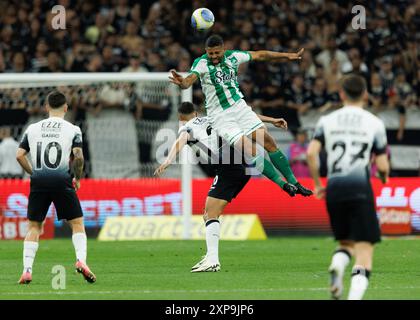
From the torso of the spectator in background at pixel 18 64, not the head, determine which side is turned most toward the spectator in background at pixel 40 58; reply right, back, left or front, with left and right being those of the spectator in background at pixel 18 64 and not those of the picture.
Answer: left

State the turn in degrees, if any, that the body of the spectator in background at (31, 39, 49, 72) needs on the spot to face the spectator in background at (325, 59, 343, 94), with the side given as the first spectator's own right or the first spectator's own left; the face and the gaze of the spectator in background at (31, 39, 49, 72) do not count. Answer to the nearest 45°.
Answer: approximately 90° to the first spectator's own left

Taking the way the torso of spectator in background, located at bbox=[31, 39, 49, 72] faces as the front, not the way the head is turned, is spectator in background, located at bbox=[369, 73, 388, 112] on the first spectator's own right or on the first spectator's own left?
on the first spectator's own left

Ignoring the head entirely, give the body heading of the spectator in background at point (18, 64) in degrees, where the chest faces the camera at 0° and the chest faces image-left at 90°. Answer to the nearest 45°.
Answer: approximately 0°

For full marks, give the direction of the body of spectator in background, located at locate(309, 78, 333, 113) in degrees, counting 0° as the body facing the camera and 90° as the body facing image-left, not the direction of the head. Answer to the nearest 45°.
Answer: approximately 0°

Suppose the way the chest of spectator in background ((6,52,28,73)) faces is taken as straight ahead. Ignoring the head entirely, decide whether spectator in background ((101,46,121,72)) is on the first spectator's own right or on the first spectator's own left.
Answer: on the first spectator's own left

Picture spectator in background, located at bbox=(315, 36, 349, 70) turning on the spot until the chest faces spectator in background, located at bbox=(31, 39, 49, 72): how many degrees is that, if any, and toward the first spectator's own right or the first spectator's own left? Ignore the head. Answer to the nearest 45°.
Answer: approximately 90° to the first spectator's own right

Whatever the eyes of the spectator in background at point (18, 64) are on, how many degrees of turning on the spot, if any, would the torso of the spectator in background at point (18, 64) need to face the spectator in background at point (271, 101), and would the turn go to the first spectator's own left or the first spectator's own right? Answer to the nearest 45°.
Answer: approximately 90° to the first spectator's own left
